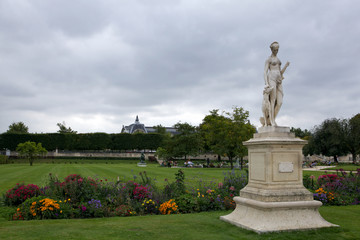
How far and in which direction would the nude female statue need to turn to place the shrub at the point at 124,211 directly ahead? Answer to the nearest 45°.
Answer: approximately 90° to its right

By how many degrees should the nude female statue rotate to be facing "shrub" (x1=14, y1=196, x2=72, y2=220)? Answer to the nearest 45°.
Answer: approximately 90° to its right

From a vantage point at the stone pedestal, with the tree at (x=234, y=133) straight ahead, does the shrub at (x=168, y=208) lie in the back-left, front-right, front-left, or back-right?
front-left

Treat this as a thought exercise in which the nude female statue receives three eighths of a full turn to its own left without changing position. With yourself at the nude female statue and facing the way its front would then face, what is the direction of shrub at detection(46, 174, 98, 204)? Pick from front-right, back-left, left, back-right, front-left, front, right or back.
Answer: back-left

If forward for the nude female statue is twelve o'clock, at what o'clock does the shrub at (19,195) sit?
The shrub is roughly at 3 o'clock from the nude female statue.

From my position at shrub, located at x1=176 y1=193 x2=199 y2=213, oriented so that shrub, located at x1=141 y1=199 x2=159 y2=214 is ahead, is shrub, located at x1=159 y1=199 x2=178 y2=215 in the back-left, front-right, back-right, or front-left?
front-left

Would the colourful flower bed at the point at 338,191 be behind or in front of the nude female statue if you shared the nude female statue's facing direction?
behind

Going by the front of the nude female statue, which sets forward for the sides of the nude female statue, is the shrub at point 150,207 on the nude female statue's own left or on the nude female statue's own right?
on the nude female statue's own right

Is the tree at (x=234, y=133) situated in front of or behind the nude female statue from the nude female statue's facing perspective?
behind

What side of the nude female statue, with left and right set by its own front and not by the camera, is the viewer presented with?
front

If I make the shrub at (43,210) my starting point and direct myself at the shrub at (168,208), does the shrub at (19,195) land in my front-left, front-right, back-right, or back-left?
back-left
